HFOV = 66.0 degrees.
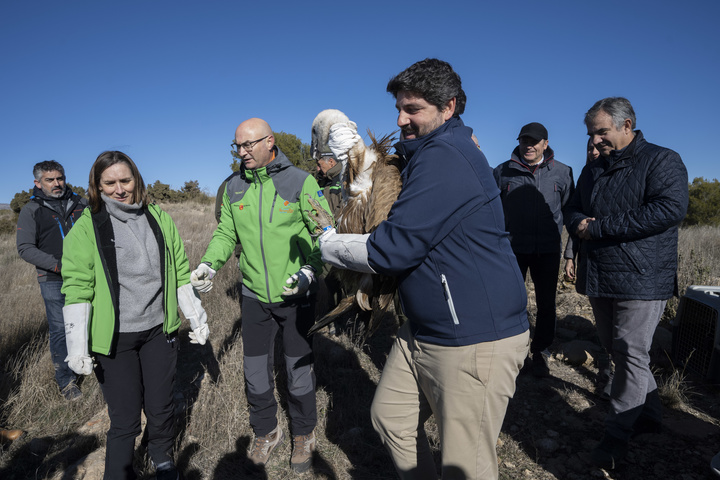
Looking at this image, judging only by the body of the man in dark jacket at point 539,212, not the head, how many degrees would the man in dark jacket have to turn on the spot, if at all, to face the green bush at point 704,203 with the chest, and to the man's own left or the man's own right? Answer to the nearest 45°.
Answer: approximately 180°

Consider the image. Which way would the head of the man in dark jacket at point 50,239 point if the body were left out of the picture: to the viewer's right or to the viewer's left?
to the viewer's right

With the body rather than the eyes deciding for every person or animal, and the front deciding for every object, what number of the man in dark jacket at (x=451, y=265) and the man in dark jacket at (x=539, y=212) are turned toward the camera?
1

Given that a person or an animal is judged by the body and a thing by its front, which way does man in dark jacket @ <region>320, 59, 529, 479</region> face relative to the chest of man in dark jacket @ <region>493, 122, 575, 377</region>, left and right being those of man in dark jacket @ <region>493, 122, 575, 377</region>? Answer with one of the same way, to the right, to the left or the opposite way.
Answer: to the right

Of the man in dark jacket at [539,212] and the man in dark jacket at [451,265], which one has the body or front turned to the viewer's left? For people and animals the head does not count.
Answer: the man in dark jacket at [451,265]

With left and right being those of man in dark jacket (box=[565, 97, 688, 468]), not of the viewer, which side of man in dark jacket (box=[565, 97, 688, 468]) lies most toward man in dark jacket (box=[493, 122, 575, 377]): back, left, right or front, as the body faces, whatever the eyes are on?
right

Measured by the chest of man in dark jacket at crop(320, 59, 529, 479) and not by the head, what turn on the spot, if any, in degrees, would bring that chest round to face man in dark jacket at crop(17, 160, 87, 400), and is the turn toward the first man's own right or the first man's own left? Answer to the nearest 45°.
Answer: approximately 45° to the first man's own right

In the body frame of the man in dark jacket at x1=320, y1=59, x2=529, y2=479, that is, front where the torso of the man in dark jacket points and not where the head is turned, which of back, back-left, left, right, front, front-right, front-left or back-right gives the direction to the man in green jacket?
front-right

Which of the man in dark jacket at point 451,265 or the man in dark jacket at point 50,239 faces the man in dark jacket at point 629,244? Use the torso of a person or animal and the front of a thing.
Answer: the man in dark jacket at point 50,239

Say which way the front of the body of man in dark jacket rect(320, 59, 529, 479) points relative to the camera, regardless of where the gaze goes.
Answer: to the viewer's left

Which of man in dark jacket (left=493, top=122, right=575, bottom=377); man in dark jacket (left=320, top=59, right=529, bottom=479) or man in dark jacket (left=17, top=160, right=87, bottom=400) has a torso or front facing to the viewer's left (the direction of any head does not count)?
man in dark jacket (left=320, top=59, right=529, bottom=479)

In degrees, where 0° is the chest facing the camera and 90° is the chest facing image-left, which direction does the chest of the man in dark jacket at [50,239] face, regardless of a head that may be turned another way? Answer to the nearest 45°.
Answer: approximately 315°

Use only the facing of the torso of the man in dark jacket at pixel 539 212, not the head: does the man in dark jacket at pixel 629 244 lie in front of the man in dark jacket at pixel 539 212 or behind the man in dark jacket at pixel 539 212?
in front
